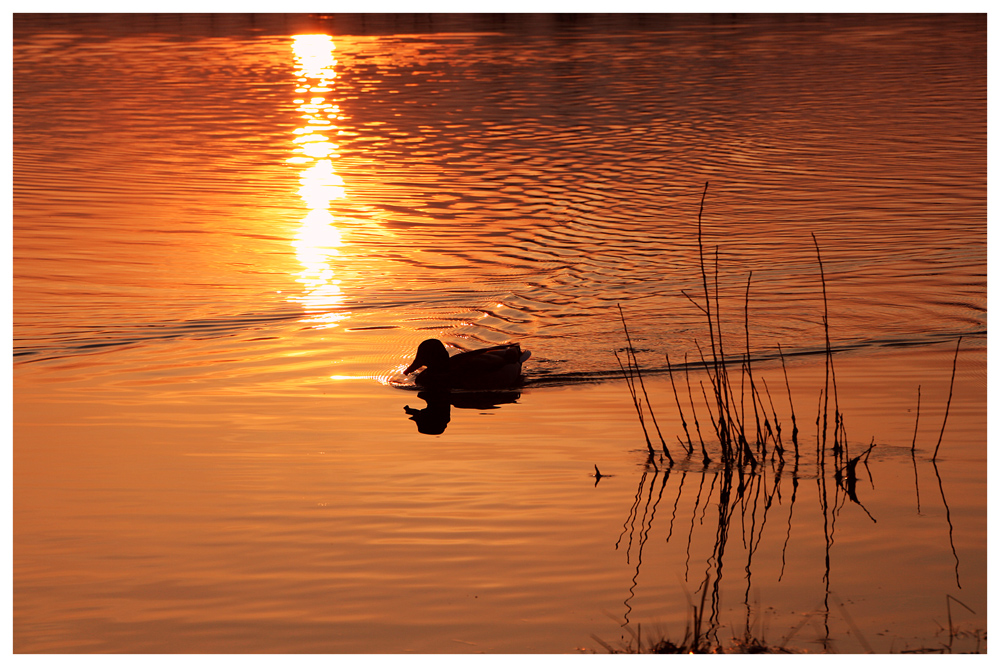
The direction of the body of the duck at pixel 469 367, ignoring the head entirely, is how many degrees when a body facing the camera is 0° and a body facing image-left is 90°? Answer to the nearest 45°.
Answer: approximately 90°
